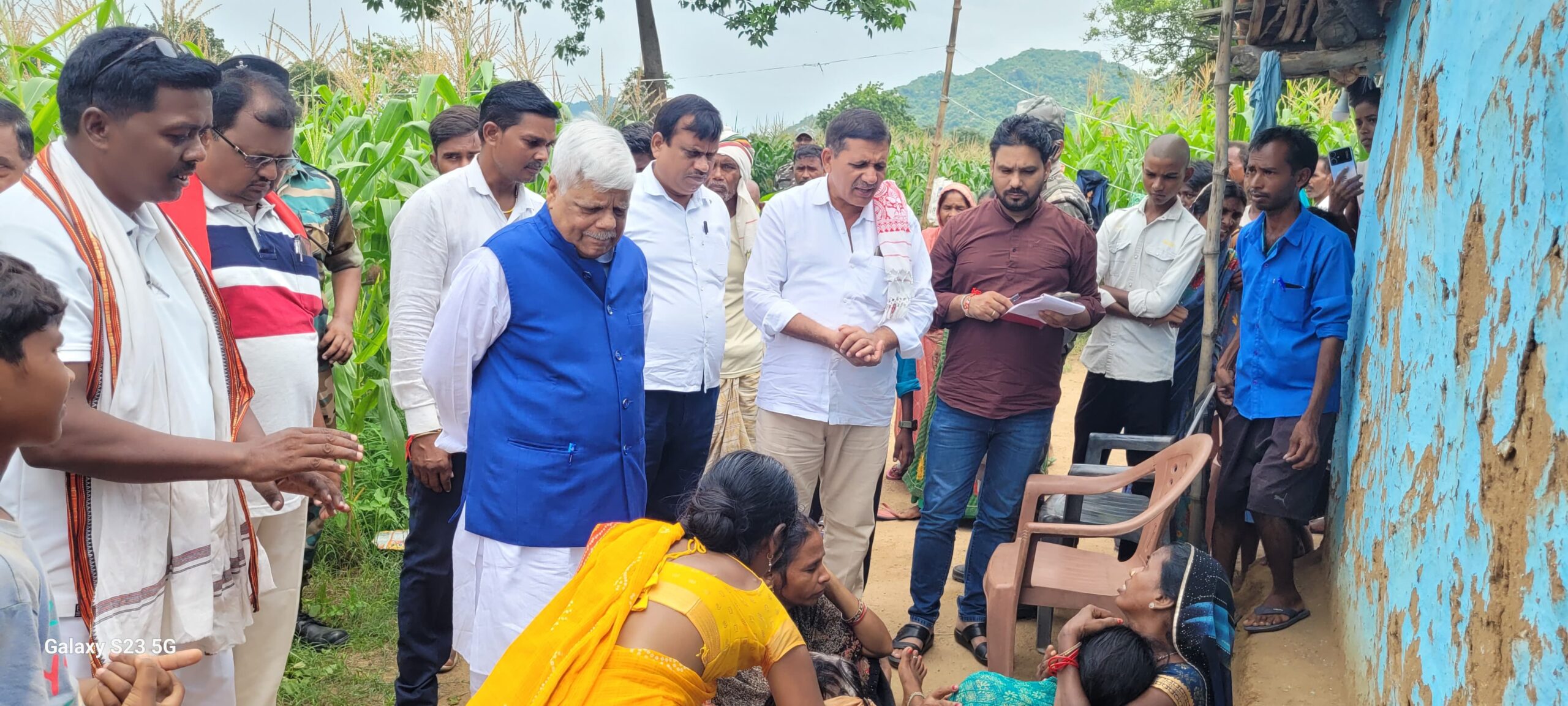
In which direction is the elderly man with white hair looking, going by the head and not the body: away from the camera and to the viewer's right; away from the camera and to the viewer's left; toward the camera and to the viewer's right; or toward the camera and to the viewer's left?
toward the camera and to the viewer's right

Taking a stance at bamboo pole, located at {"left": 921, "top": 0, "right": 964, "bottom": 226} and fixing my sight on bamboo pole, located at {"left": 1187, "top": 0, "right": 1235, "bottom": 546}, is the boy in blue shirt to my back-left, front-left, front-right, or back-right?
front-right

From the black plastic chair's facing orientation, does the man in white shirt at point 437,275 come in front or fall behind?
in front

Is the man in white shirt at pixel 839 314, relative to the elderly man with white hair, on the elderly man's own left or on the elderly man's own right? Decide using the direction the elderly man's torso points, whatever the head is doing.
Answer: on the elderly man's own left

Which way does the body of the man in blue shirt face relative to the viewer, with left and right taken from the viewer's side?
facing the viewer and to the left of the viewer

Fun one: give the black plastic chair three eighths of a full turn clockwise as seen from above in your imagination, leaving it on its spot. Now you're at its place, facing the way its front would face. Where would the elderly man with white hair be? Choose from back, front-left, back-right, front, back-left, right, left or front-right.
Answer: back

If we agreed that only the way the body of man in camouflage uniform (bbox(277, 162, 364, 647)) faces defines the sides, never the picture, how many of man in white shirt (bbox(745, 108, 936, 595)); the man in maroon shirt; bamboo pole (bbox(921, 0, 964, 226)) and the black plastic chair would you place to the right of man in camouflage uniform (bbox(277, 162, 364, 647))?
0

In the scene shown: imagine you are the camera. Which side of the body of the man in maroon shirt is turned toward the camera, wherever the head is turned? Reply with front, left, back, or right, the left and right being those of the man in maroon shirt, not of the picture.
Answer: front

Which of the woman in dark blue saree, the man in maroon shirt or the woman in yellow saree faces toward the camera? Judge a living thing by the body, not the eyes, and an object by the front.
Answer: the man in maroon shirt

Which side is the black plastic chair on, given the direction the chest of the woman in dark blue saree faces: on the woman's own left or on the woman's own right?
on the woman's own right

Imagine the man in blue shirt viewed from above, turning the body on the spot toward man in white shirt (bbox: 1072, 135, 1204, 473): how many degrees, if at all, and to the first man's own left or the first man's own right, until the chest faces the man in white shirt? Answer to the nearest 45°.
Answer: approximately 90° to the first man's own right

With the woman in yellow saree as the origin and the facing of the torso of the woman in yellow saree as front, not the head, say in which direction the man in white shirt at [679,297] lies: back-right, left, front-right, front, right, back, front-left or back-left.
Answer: front-left

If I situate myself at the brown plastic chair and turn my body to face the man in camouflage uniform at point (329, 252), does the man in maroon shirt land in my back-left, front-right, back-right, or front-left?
front-right

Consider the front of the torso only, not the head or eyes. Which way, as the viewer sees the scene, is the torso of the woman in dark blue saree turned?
to the viewer's left

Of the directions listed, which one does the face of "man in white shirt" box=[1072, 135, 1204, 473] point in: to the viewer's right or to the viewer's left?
to the viewer's left

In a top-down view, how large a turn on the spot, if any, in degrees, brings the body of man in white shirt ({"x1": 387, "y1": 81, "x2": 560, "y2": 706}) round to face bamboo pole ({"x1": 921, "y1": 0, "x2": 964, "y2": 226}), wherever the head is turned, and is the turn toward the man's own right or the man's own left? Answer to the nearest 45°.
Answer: approximately 90° to the man's own left

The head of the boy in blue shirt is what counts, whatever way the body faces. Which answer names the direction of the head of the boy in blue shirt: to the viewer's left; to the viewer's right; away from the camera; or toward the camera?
to the viewer's right
